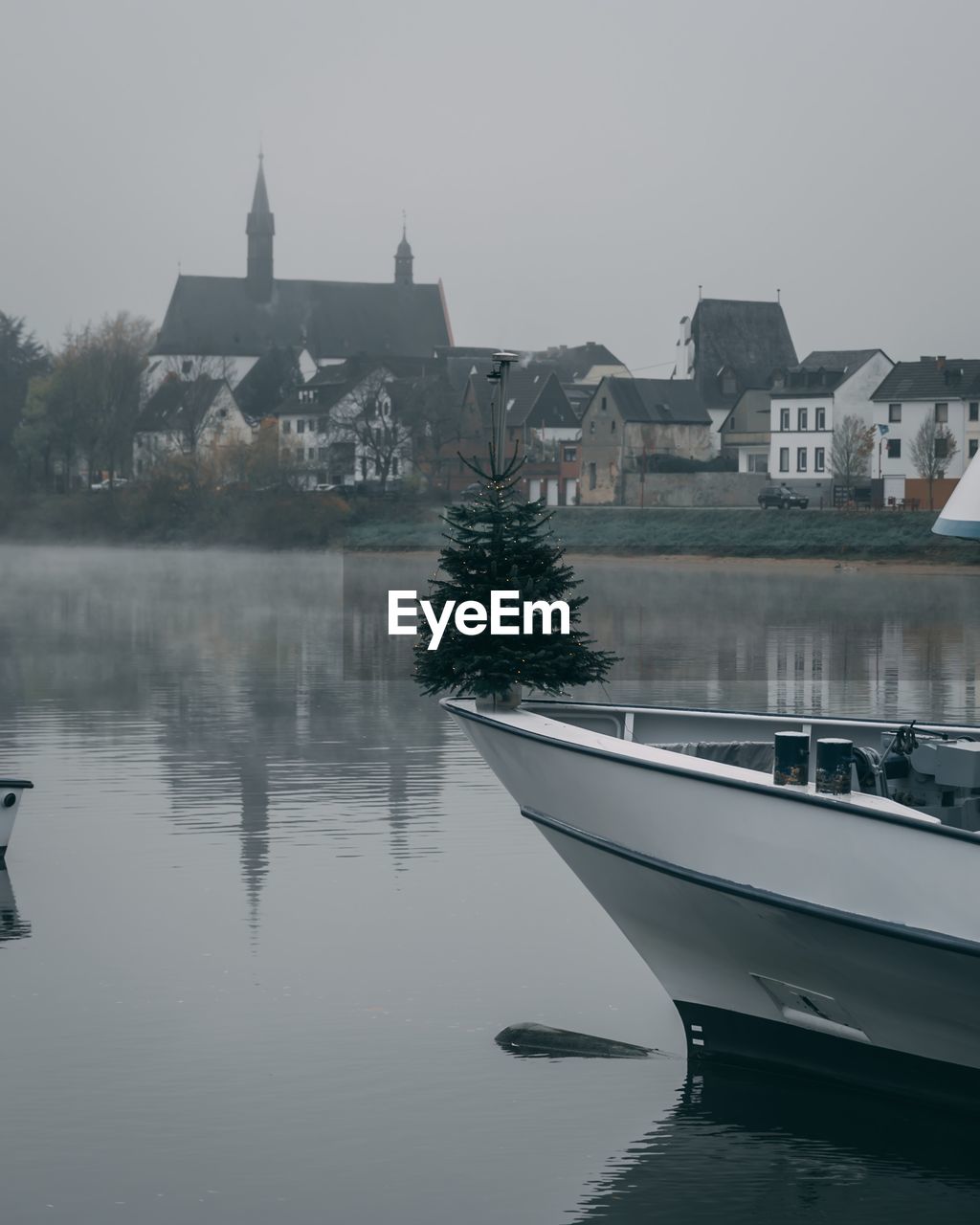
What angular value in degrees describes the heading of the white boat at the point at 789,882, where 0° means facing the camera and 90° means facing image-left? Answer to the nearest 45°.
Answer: approximately 90°

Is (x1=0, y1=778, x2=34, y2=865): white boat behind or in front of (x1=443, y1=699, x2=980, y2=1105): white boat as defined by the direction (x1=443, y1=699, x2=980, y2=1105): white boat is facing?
in front
